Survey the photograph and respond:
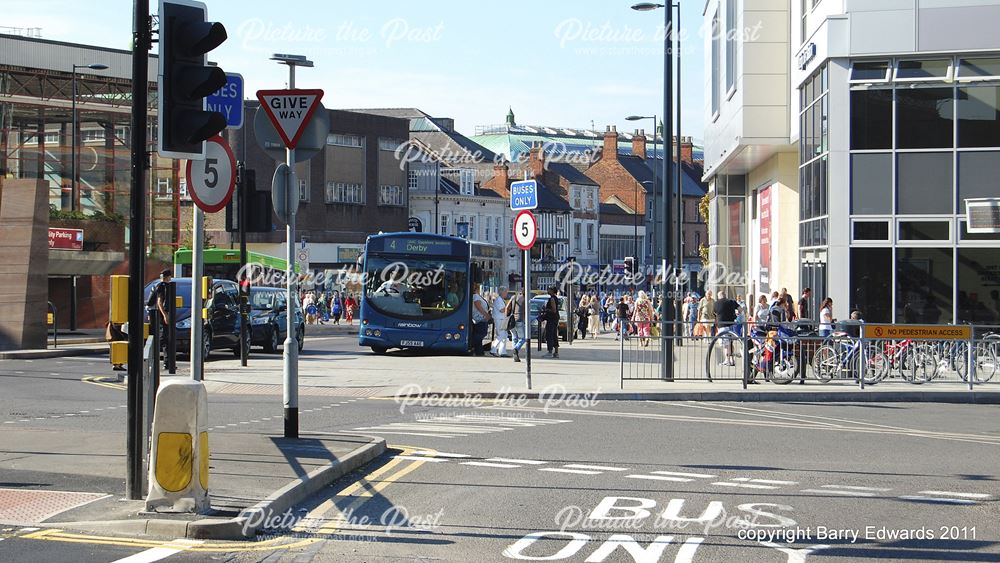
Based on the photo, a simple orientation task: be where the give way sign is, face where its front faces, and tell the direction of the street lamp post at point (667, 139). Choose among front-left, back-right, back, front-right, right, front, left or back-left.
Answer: back-left

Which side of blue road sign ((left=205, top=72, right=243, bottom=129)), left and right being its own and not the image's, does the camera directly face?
front

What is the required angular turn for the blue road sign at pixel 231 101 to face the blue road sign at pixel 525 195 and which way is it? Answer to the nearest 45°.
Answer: approximately 135° to its left

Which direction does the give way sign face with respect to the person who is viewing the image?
facing the viewer

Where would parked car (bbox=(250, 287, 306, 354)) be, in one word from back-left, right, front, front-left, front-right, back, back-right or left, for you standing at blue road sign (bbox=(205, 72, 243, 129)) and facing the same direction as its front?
back

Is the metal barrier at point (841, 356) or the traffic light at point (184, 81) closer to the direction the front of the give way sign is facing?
the traffic light

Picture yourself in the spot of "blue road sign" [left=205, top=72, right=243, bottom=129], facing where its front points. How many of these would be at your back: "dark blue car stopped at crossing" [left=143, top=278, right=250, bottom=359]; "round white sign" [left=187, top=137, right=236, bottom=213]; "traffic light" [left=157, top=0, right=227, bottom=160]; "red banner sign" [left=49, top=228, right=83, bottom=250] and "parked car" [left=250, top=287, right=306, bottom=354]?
3

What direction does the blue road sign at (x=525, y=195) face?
toward the camera
